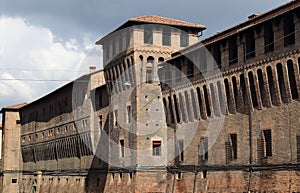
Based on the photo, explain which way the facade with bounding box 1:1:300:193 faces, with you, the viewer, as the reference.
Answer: facing the viewer and to the left of the viewer
